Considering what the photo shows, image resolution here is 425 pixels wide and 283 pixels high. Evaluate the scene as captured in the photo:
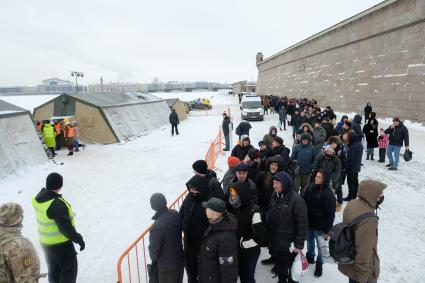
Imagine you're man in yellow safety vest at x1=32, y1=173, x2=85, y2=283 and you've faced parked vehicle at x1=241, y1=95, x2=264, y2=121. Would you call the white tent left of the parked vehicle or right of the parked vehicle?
left

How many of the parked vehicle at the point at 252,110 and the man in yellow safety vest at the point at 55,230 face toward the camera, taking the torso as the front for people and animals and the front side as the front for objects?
1

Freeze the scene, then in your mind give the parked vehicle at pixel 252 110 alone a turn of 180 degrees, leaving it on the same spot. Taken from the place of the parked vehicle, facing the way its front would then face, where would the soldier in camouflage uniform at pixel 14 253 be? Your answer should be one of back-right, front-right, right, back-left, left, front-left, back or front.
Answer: back

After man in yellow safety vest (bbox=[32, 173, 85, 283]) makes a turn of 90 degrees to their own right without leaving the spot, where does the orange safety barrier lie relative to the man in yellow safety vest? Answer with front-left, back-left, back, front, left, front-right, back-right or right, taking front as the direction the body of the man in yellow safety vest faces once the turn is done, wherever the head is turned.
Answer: left

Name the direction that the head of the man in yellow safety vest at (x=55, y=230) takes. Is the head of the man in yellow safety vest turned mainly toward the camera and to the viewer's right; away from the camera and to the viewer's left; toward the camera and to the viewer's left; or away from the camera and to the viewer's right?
away from the camera and to the viewer's right

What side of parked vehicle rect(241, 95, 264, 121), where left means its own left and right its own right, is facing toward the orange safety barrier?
front

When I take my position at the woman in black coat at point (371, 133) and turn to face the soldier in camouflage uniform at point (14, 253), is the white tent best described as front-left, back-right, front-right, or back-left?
front-right

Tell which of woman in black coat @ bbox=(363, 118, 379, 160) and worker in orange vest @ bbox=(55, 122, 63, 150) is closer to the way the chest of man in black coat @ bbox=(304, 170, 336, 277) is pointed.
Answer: the worker in orange vest

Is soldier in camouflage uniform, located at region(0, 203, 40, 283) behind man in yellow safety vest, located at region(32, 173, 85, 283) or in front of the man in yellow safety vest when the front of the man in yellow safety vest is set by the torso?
behind

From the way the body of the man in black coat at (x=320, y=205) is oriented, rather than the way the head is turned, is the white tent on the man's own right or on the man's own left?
on the man's own right

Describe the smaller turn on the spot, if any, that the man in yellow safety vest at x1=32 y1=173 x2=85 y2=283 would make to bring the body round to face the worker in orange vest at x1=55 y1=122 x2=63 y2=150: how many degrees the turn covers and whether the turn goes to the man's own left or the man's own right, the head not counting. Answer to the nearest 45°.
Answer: approximately 45° to the man's own left

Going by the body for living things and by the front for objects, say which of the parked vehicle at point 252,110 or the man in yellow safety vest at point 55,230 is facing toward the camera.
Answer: the parked vehicle

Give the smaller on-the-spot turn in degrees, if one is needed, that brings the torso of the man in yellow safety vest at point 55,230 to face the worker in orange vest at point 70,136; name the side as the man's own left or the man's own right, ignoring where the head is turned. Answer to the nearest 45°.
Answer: approximately 45° to the man's own left

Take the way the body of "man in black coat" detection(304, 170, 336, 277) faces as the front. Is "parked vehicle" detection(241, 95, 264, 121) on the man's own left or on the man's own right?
on the man's own right

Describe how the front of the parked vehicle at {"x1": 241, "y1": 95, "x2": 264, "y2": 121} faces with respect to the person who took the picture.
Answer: facing the viewer

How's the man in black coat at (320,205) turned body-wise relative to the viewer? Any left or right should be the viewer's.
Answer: facing the viewer and to the left of the viewer

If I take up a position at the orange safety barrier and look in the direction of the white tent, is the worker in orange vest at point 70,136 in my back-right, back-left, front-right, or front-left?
front-right

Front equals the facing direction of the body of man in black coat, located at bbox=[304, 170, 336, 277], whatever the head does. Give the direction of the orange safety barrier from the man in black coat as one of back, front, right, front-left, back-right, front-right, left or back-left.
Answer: right
